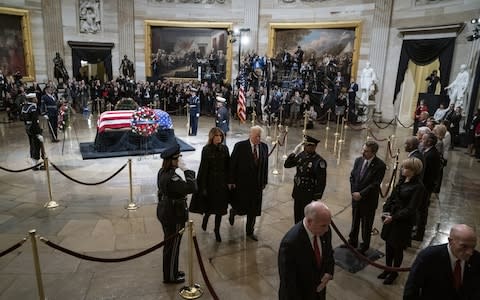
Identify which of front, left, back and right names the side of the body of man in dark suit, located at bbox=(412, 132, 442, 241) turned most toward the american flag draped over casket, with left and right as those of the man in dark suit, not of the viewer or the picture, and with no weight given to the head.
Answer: front

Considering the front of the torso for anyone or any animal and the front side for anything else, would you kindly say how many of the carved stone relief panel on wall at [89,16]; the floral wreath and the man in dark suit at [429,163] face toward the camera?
2

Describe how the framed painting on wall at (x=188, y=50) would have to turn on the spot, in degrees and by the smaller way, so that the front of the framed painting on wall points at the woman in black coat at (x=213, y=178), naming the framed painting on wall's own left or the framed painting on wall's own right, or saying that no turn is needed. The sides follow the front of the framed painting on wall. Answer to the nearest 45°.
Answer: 0° — it already faces them

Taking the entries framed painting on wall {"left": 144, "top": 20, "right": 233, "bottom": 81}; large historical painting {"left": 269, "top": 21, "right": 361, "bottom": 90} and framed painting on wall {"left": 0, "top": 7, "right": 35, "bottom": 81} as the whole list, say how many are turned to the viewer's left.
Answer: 0

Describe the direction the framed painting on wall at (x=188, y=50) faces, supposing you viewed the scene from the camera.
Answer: facing the viewer

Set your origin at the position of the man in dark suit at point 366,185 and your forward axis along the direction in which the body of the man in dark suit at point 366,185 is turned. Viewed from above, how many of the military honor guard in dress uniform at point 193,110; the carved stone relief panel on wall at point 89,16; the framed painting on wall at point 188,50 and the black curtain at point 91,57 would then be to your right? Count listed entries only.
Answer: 4

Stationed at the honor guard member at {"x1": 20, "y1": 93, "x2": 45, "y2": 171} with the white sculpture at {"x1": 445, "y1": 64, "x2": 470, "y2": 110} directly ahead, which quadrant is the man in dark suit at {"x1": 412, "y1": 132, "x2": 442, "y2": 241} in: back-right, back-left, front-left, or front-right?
front-right

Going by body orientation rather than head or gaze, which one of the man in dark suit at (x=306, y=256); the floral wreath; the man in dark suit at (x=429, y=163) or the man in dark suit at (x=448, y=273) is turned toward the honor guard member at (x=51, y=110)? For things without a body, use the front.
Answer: the man in dark suit at (x=429, y=163)

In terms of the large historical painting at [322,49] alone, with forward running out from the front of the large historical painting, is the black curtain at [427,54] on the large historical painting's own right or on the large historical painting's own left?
on the large historical painting's own left

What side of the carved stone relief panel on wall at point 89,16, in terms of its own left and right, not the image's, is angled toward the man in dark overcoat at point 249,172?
front

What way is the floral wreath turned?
toward the camera

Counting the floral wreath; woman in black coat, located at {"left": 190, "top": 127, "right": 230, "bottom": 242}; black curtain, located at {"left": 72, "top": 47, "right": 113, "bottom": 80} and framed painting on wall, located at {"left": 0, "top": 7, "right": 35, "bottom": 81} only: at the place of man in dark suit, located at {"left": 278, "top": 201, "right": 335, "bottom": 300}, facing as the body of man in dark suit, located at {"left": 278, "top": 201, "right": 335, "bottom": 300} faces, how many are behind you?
4

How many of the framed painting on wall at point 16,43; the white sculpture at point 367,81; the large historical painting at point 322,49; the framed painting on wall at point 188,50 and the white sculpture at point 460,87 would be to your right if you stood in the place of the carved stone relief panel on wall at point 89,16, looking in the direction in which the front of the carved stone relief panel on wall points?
1
